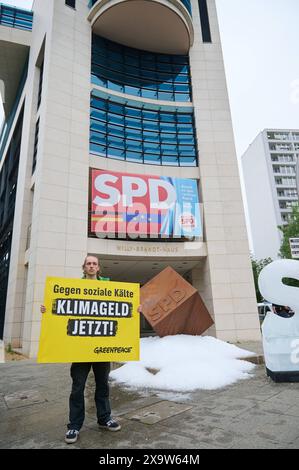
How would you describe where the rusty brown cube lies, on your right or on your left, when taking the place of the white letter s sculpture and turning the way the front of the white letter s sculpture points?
on your right

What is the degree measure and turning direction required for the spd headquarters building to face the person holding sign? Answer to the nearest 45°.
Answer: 0° — it already faces them

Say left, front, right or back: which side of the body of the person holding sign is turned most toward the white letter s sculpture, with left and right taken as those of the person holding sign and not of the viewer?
left

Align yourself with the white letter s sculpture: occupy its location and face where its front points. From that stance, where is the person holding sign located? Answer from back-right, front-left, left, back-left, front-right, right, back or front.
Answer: front-right

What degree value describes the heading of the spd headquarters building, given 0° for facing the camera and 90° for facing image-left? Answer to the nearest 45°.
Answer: approximately 0°

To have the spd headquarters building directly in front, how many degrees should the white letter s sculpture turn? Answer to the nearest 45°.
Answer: approximately 135° to its right

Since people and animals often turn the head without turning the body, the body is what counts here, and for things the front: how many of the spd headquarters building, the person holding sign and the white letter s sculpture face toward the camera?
3

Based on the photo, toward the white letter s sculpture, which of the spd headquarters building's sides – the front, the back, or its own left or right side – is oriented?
front

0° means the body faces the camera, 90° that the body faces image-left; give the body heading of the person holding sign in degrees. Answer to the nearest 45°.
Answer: approximately 0°
